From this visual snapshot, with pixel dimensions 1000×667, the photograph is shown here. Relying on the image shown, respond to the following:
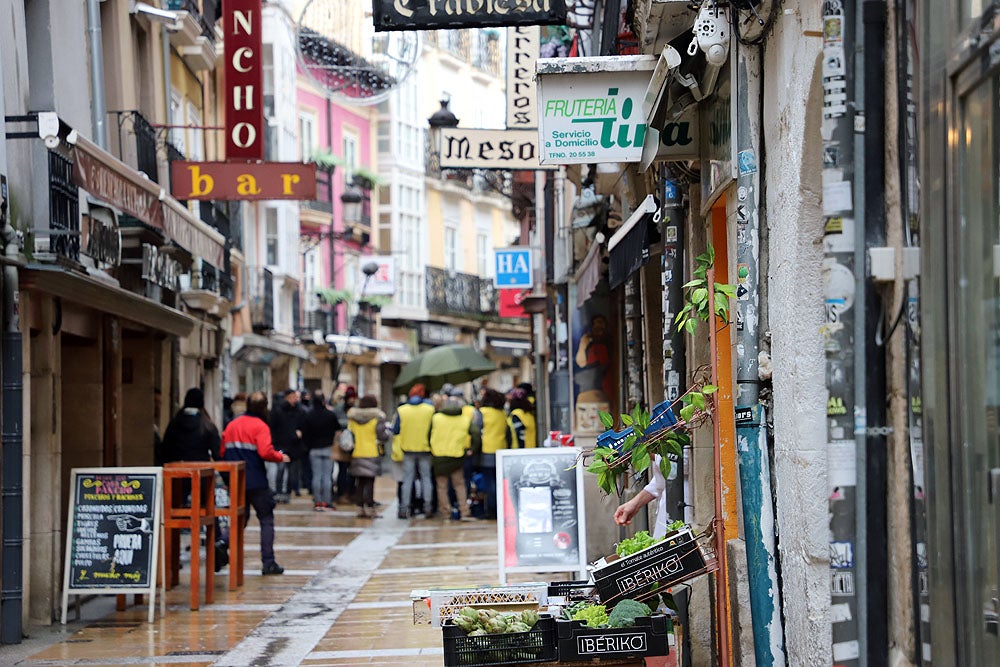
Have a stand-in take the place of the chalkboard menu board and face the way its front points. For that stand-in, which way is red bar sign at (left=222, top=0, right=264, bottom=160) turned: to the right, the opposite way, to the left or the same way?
the same way

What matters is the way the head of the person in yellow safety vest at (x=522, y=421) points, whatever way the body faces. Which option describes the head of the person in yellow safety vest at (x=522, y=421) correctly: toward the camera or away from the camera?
away from the camera

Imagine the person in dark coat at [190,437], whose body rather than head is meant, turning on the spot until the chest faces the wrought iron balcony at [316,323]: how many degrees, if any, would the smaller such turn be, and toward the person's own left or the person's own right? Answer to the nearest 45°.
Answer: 0° — they already face it

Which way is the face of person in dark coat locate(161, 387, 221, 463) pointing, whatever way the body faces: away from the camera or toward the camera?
away from the camera

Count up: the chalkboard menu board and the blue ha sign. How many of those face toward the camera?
2

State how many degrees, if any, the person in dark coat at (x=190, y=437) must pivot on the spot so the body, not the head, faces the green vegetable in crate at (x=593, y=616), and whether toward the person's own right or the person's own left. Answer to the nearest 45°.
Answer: approximately 180°

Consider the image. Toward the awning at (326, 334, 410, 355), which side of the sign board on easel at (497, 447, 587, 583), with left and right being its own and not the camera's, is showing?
back

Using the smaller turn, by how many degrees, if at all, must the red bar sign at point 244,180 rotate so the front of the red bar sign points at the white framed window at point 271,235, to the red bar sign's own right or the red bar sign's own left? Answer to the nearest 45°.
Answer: approximately 180°

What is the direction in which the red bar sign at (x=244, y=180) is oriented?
toward the camera

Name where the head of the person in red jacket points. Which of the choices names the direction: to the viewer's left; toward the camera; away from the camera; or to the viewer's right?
away from the camera

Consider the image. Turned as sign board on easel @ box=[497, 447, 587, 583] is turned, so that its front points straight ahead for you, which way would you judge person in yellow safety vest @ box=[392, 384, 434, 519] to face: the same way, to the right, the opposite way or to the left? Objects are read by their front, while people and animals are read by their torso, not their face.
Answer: the opposite way

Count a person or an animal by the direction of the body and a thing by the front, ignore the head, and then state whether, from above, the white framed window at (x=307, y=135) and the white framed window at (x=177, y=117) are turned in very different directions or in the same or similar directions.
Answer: same or similar directions

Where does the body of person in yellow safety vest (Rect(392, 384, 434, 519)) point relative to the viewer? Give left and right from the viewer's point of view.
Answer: facing away from the viewer

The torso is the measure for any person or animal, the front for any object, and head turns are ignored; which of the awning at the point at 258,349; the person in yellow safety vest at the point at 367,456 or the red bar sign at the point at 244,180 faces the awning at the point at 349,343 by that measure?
the person in yellow safety vest

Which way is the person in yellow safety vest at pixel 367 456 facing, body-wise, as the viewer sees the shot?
away from the camera

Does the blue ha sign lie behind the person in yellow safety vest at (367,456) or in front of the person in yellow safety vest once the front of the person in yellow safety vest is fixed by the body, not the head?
in front

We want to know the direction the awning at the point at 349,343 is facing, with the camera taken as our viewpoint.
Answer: facing the viewer and to the right of the viewer

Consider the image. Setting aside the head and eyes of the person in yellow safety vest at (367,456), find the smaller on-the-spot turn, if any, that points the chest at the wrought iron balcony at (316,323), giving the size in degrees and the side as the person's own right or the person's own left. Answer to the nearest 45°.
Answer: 0° — they already face it

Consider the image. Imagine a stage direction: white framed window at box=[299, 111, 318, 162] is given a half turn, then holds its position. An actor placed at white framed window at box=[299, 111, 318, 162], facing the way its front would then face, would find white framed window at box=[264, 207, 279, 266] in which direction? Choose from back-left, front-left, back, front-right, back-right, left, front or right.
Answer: back-left

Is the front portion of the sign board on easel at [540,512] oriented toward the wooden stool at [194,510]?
no

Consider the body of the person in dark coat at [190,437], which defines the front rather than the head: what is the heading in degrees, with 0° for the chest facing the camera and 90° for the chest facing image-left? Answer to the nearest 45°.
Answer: approximately 180°

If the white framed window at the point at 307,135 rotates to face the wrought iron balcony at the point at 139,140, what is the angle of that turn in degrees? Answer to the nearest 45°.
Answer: approximately 45° to its right
